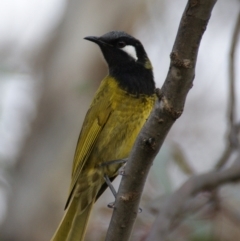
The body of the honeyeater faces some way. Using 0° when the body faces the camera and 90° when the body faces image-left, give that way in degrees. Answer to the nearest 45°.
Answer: approximately 315°
